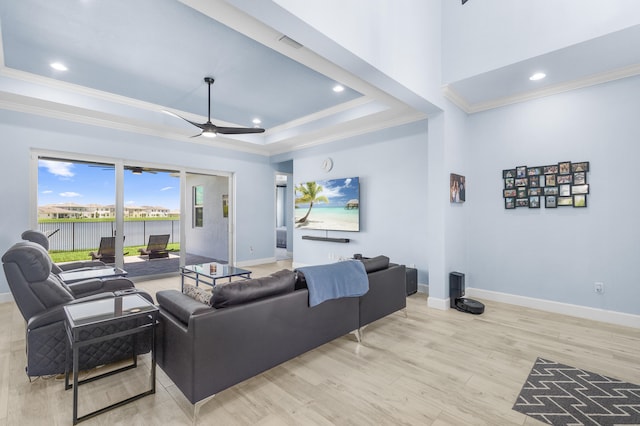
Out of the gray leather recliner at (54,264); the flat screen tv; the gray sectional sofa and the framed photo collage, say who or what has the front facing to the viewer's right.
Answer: the gray leather recliner

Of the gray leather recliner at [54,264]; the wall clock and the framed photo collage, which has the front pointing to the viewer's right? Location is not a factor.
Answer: the gray leather recliner

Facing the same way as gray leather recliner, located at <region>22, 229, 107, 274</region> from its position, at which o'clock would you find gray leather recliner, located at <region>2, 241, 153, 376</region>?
gray leather recliner, located at <region>2, 241, 153, 376</region> is roughly at 3 o'clock from gray leather recliner, located at <region>22, 229, 107, 274</region>.

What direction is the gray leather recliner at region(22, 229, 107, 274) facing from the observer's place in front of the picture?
facing to the right of the viewer

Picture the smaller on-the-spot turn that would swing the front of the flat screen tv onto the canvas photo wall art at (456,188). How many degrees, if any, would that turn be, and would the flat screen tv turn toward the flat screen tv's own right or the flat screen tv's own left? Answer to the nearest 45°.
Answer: approximately 90° to the flat screen tv's own left

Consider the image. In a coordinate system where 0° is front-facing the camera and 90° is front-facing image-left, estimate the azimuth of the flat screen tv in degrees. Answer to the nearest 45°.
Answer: approximately 45°

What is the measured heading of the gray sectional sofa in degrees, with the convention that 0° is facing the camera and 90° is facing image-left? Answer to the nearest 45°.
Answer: approximately 135°

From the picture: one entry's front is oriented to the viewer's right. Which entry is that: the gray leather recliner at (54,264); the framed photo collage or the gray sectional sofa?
the gray leather recliner

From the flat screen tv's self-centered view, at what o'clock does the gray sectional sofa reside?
The gray sectional sofa is roughly at 11 o'clock from the flat screen tv.
